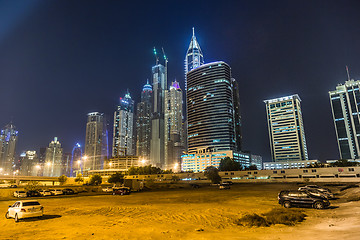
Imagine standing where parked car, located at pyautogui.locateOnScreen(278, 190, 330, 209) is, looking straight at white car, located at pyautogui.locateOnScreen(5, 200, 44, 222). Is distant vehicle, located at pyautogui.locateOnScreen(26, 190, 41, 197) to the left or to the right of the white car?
right

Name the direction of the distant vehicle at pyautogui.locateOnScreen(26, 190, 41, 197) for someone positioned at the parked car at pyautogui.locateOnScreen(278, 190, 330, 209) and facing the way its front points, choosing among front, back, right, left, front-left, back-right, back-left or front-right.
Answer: back

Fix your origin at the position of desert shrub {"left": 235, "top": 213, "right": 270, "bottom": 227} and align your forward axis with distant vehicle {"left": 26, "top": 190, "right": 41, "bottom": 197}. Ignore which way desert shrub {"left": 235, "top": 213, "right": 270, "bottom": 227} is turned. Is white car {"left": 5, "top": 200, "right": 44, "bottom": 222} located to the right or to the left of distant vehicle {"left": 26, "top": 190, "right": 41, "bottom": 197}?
left

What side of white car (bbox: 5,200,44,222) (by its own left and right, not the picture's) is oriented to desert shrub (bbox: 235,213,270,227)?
back

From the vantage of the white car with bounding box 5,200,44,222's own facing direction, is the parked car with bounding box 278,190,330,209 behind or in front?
behind

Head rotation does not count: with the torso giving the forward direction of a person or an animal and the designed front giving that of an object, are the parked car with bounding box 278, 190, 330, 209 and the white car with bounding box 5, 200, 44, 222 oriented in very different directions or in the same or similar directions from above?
very different directions

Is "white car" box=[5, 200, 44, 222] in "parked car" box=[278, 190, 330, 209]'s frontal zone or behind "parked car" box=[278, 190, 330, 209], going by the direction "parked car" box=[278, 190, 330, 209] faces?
behind

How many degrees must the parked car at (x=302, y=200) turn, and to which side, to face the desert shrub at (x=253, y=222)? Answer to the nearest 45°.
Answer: approximately 90° to its right

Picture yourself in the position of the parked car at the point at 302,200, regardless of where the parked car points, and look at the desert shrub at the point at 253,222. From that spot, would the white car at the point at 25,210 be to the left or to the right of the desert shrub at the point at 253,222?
right
